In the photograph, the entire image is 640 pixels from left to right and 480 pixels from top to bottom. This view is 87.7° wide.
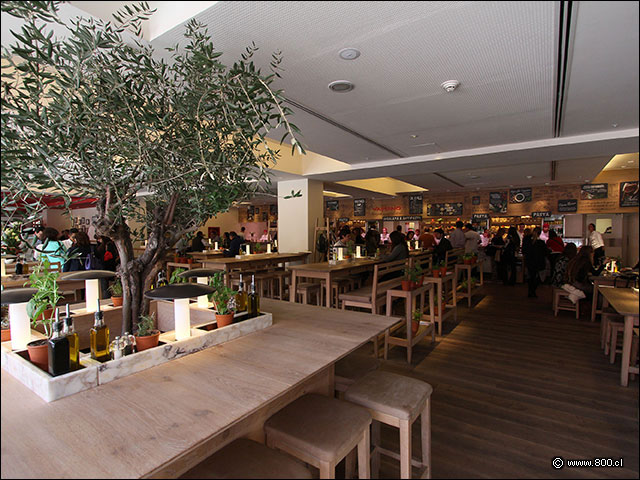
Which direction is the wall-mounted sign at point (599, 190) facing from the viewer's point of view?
toward the camera

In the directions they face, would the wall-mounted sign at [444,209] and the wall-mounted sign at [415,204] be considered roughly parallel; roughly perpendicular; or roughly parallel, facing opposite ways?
roughly parallel

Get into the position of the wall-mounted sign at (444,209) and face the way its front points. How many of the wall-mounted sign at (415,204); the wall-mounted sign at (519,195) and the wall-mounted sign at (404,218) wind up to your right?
2

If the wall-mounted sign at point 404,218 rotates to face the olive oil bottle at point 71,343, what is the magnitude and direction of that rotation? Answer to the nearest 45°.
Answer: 0° — it already faces it

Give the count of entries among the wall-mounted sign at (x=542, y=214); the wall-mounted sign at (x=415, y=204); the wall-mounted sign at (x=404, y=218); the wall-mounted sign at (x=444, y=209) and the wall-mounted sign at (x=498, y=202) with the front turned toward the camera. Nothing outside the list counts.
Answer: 5

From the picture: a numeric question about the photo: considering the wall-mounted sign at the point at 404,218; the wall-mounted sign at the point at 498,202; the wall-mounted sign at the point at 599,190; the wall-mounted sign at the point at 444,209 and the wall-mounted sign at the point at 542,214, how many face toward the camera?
5

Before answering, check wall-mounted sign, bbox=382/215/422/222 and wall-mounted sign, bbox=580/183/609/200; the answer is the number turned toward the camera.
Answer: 2

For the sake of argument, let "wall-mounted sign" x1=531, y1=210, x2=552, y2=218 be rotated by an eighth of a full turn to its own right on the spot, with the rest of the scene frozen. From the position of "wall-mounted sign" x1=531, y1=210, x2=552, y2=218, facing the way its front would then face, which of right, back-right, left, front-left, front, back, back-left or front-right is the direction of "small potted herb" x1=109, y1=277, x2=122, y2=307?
front-left

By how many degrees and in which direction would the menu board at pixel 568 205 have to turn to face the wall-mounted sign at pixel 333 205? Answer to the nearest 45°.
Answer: approximately 90° to its right

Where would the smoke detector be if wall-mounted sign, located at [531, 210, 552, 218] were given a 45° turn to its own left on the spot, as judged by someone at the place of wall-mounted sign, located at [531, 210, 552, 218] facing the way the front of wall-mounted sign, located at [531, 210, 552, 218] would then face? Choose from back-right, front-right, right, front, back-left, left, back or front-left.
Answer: front-right

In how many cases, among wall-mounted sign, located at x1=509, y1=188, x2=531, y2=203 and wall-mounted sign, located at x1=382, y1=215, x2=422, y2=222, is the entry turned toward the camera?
2

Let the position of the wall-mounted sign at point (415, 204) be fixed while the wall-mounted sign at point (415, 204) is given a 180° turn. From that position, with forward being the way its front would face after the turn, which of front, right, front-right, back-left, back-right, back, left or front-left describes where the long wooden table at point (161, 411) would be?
back

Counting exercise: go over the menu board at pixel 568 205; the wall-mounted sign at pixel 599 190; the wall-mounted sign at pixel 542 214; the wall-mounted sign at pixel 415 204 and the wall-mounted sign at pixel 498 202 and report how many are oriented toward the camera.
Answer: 5

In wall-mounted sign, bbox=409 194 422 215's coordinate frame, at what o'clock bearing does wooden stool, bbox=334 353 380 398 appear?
The wooden stool is roughly at 12 o'clock from the wall-mounted sign.

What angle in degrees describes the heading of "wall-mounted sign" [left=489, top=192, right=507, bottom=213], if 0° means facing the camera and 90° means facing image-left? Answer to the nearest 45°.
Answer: approximately 0°

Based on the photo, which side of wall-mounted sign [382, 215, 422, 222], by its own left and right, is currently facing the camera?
front

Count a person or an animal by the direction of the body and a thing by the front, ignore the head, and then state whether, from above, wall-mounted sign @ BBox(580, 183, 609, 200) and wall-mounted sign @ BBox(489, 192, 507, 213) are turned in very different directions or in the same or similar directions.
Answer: same or similar directions

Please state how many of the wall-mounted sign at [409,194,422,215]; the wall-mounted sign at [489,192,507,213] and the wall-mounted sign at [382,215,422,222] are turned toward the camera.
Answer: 3
